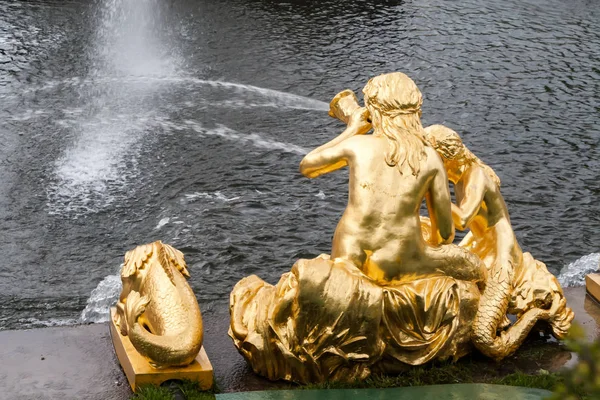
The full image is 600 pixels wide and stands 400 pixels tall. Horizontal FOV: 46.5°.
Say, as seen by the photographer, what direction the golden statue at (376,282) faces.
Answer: facing away from the viewer

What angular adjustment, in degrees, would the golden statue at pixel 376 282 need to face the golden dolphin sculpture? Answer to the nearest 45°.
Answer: approximately 90° to its left

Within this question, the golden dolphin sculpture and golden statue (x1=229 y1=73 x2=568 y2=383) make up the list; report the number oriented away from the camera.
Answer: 2

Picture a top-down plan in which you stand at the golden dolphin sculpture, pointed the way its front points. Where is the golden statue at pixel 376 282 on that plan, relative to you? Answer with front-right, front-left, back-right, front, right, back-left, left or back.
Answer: right

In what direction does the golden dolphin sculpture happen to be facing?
away from the camera

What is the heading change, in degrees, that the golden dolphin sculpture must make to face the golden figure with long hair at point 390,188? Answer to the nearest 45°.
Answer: approximately 90° to its right

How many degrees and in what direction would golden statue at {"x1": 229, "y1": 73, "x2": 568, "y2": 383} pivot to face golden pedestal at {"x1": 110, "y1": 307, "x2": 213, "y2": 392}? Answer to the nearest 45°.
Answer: approximately 135° to its left

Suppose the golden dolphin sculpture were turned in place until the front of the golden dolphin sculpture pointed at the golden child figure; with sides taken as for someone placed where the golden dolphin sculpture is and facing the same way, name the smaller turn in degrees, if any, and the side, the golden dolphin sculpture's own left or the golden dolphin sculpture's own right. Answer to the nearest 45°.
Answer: approximately 90° to the golden dolphin sculpture's own right
